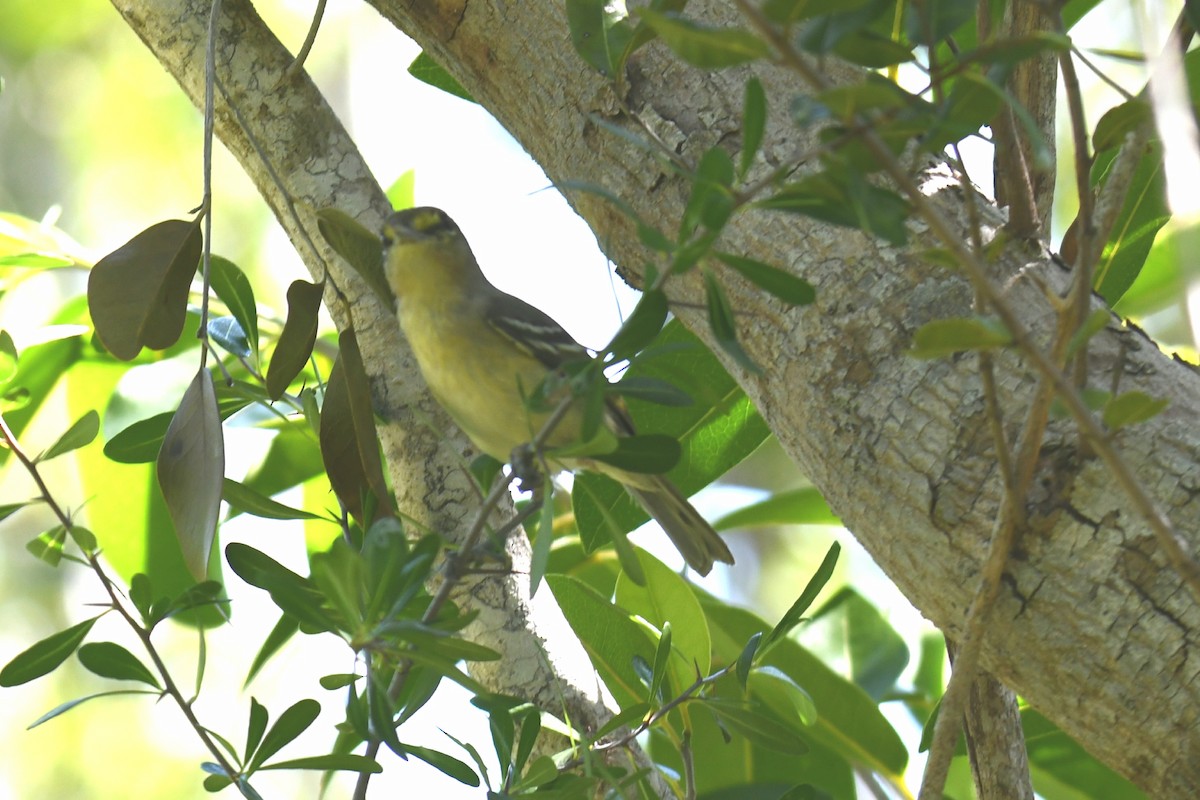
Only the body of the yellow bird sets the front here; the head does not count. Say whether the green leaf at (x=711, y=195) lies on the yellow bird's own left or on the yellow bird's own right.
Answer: on the yellow bird's own left

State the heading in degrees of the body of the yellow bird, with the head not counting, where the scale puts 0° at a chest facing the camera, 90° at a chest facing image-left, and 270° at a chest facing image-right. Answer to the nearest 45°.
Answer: approximately 45°

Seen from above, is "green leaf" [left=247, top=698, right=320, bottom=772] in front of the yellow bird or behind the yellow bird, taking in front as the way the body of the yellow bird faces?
in front

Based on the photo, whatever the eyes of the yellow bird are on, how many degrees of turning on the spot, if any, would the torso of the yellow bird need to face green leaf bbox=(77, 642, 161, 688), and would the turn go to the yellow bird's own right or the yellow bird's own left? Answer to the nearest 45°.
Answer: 0° — it already faces it
